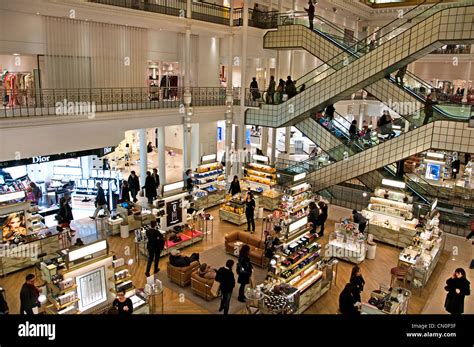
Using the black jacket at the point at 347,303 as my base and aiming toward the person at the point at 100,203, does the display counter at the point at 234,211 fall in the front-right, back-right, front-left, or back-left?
front-right

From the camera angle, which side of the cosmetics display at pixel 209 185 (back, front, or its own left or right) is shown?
front

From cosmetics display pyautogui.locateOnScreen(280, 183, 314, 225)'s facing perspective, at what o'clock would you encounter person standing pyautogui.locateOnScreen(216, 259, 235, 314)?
The person standing is roughly at 2 o'clock from the cosmetics display.

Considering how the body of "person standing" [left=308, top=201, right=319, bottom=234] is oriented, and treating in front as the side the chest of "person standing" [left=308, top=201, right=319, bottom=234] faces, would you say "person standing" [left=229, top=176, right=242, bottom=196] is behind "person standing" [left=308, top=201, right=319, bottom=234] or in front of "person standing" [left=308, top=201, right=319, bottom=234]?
in front

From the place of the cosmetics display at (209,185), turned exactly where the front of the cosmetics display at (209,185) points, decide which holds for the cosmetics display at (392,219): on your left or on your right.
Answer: on your left

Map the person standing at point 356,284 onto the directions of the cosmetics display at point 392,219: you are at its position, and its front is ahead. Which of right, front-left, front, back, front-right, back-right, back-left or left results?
front

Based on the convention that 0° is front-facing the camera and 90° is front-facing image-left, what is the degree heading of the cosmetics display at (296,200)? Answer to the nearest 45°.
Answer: approximately 315°

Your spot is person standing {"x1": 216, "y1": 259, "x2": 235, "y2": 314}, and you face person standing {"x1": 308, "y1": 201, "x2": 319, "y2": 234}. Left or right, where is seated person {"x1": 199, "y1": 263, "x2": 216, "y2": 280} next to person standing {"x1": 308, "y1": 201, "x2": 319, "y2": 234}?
left

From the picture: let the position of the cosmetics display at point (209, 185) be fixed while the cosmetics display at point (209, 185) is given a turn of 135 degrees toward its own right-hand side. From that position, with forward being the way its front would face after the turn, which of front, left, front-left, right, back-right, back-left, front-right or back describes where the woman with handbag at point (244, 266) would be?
back-left

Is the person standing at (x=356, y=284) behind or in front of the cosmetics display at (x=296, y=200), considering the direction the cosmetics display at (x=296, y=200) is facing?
in front

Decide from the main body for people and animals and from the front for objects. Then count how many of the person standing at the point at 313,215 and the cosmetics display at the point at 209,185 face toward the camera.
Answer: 1

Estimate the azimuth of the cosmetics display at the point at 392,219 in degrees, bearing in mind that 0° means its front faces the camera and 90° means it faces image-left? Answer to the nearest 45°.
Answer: approximately 0°

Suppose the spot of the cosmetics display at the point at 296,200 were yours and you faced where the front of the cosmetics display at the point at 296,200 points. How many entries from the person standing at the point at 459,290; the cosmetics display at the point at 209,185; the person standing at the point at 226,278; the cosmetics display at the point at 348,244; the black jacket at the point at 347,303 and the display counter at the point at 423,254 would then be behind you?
1

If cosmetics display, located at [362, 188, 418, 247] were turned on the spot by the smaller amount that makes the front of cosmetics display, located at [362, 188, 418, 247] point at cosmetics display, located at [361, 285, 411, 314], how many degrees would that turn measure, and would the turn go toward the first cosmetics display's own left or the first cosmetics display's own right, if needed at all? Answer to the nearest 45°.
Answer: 0° — it already faces it

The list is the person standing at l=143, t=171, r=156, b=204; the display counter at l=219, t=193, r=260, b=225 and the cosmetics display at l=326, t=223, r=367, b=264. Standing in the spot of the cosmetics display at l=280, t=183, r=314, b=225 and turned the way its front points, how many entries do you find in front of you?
1
